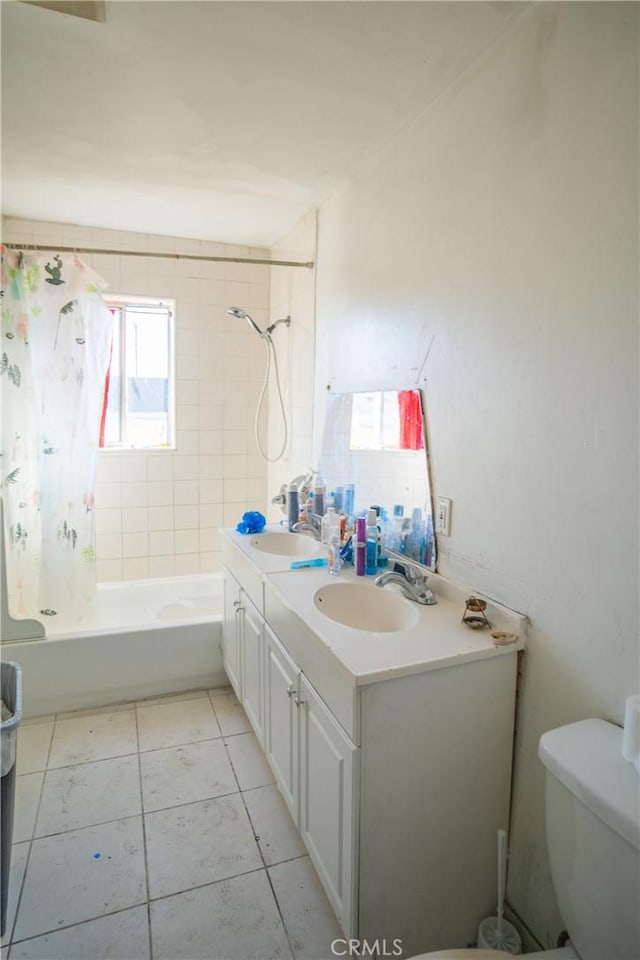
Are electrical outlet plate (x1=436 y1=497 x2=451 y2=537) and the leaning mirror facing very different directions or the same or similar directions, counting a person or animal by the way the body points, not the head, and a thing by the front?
same or similar directions

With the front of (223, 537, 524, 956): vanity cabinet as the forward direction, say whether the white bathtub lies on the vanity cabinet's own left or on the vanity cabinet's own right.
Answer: on the vanity cabinet's own right

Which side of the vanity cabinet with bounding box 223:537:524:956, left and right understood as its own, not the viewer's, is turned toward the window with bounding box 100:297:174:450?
right

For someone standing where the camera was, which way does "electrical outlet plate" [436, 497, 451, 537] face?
facing the viewer and to the left of the viewer

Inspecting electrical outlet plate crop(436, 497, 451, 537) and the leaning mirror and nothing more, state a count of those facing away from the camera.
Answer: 0

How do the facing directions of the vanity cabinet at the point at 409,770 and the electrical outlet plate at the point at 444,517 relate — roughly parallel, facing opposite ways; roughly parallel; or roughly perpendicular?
roughly parallel

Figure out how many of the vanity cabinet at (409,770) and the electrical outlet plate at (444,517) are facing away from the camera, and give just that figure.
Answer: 0
